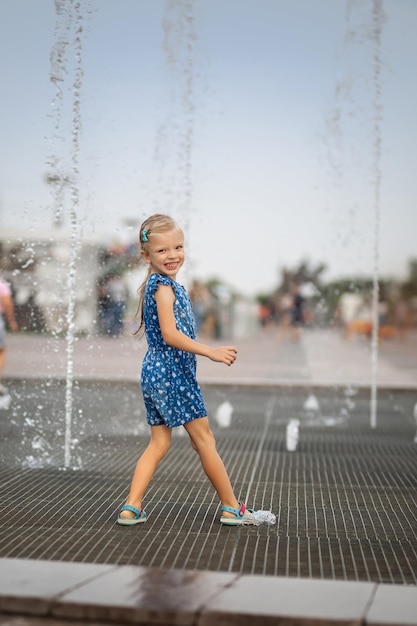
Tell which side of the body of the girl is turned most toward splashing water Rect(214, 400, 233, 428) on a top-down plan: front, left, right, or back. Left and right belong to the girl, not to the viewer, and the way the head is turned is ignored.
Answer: left

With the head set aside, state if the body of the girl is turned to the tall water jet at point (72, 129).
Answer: no

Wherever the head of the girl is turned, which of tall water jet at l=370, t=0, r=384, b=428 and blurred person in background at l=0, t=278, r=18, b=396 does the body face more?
the tall water jet

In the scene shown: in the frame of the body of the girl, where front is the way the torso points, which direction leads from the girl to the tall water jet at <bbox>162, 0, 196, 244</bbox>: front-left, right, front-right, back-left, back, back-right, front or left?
left

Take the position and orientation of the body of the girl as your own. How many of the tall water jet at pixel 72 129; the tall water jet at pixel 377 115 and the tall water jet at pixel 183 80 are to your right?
0

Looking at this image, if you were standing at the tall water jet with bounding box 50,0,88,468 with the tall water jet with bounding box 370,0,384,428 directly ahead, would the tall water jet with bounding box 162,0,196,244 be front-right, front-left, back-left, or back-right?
front-left

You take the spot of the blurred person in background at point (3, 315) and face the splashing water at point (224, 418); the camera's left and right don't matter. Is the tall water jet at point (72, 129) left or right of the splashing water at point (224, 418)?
right

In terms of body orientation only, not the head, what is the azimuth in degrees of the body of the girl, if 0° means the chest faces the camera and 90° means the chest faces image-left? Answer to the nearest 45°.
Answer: approximately 270°

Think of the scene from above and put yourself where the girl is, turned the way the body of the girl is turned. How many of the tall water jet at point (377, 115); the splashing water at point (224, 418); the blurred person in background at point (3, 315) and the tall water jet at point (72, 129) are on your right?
0

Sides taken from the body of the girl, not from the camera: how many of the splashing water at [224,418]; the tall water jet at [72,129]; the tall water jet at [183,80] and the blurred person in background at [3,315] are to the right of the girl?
0

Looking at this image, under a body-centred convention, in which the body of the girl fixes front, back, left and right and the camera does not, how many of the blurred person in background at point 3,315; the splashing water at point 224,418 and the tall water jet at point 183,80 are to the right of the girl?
0
